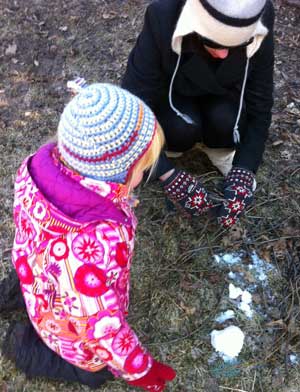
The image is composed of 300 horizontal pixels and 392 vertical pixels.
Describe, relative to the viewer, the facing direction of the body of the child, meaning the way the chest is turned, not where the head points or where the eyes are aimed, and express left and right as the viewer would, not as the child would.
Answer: facing away from the viewer and to the right of the viewer

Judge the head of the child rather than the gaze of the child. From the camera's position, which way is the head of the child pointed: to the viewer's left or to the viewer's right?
to the viewer's right
